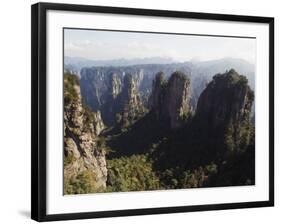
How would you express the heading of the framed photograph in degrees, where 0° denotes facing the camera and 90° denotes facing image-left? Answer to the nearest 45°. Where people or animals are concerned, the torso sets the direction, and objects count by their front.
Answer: approximately 315°
